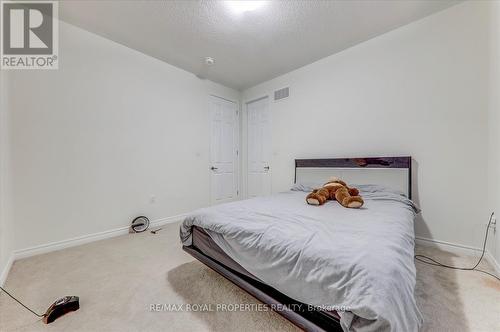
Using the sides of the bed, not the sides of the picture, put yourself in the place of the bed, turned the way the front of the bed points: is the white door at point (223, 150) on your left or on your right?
on your right

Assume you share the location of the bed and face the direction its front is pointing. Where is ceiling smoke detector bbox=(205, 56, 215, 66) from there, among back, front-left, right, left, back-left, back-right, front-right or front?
right

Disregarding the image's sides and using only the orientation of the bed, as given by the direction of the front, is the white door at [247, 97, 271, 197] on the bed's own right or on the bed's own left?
on the bed's own right

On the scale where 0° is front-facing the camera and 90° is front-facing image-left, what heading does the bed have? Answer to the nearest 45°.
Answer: approximately 45°
